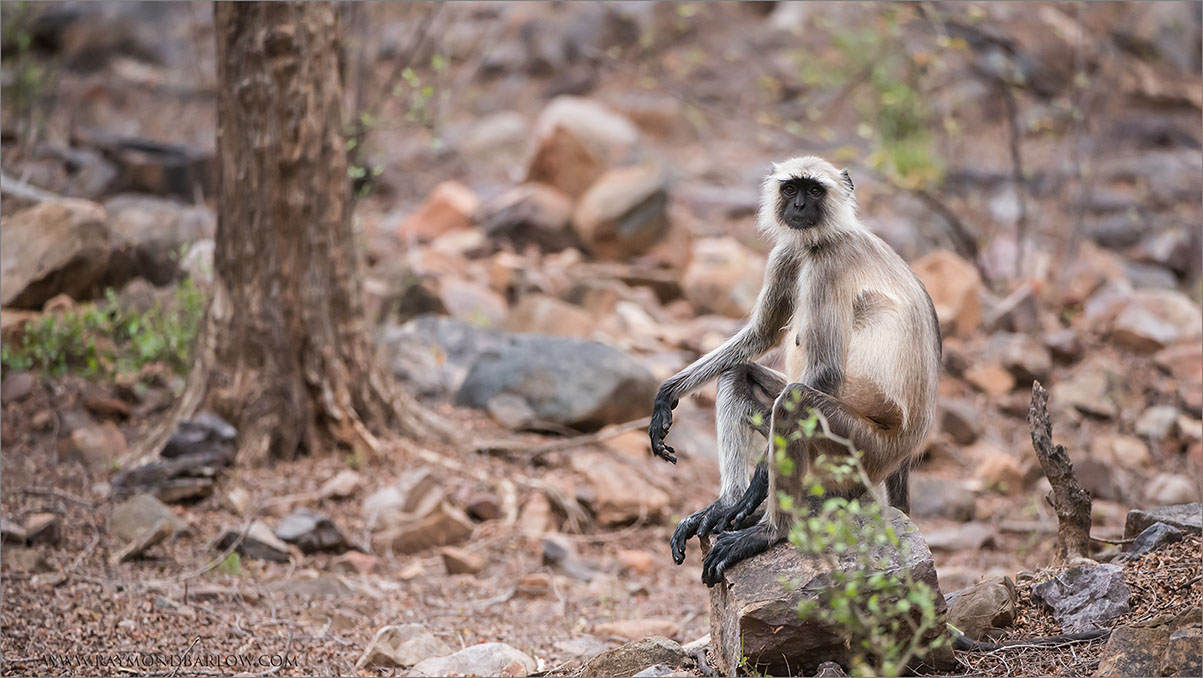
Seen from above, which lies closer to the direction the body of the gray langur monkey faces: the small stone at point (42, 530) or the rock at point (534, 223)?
the small stone

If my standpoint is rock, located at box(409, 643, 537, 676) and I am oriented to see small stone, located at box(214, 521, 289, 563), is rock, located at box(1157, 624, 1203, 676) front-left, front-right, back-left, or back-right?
back-right

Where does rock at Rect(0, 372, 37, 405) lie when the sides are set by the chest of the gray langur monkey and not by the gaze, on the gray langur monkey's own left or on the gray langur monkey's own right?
on the gray langur monkey's own right

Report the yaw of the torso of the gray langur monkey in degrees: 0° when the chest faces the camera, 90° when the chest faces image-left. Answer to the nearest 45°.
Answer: approximately 45°

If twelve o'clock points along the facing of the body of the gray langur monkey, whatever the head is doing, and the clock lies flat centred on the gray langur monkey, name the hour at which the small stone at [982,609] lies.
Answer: The small stone is roughly at 8 o'clock from the gray langur monkey.

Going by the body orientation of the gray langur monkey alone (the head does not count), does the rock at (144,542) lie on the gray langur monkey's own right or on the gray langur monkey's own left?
on the gray langur monkey's own right

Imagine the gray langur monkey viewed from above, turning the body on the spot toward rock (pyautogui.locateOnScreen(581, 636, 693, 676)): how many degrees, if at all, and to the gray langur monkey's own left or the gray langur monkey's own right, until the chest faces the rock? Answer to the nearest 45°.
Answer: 0° — it already faces it

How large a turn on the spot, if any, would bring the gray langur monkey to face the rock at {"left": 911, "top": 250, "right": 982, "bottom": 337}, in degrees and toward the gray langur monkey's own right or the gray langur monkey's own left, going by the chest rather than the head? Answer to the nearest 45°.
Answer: approximately 135° to the gray langur monkey's own right
